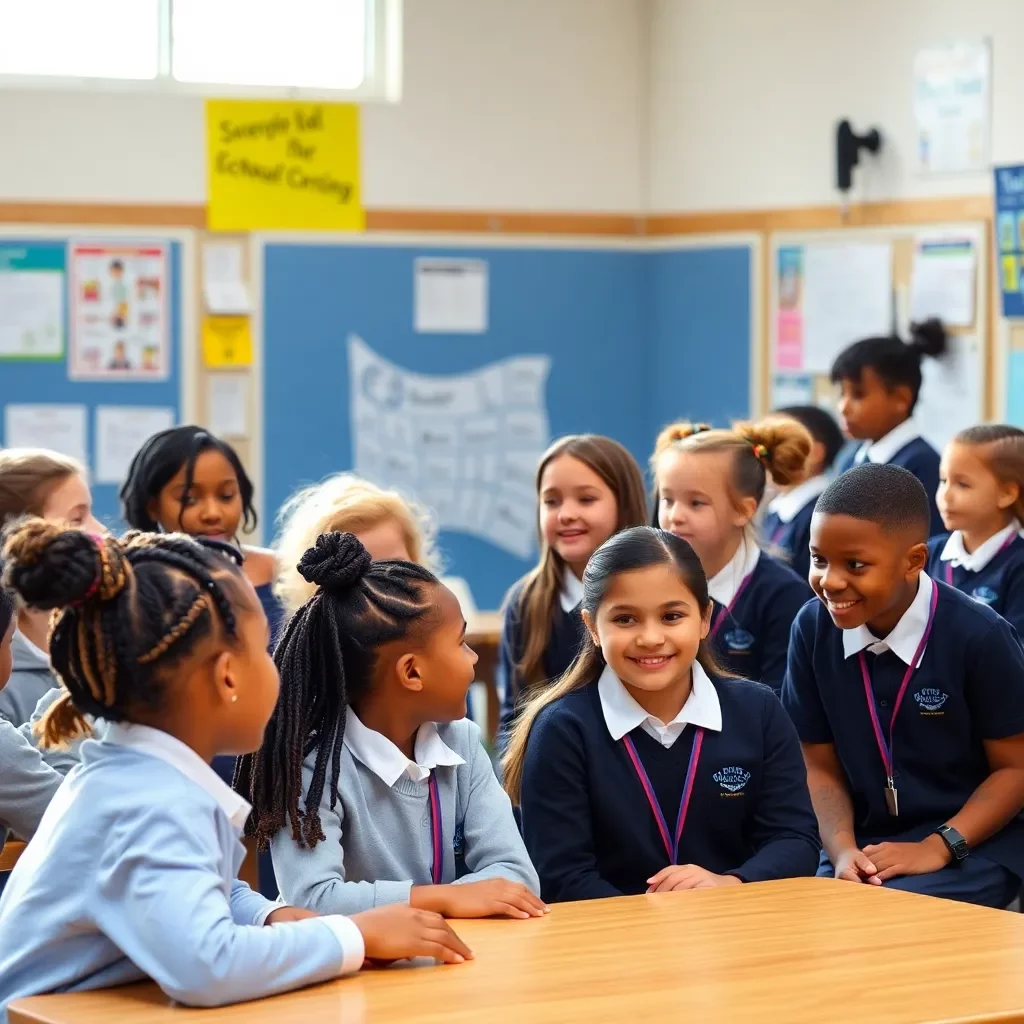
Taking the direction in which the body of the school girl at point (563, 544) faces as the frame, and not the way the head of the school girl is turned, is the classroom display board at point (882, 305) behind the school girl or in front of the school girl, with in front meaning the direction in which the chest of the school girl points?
behind

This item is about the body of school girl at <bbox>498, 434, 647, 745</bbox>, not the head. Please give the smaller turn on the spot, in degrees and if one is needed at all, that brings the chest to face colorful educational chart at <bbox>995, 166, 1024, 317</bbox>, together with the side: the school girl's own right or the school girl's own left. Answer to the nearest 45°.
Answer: approximately 135° to the school girl's own left

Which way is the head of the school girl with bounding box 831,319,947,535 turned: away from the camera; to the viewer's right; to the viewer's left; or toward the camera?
to the viewer's left

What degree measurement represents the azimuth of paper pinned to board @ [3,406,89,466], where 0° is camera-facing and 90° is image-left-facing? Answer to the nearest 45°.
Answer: approximately 0°

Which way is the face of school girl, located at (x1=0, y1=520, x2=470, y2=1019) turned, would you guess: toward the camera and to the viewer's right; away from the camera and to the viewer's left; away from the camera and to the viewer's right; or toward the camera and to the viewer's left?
away from the camera and to the viewer's right

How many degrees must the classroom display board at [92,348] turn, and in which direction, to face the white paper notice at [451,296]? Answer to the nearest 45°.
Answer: approximately 90° to its left

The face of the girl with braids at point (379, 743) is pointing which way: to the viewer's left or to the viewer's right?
to the viewer's right

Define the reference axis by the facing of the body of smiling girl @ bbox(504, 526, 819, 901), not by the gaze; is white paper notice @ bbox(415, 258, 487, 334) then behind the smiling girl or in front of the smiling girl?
behind

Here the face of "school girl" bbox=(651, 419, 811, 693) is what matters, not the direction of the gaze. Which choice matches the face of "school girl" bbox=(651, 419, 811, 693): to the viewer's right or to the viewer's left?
to the viewer's left

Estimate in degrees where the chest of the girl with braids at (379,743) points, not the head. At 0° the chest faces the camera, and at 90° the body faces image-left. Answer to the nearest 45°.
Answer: approximately 315°

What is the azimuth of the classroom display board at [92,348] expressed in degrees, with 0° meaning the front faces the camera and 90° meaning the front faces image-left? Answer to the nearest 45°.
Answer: approximately 0°
